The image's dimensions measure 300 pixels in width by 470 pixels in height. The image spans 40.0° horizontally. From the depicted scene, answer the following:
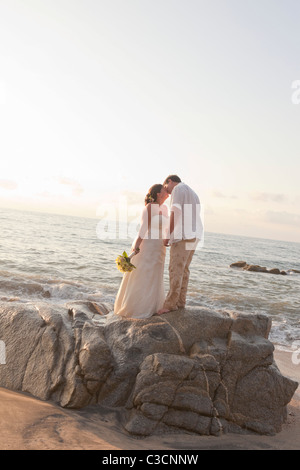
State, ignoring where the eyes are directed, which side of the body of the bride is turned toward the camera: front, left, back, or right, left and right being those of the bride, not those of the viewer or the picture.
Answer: right

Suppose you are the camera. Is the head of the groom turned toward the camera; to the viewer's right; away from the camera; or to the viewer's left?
to the viewer's left
